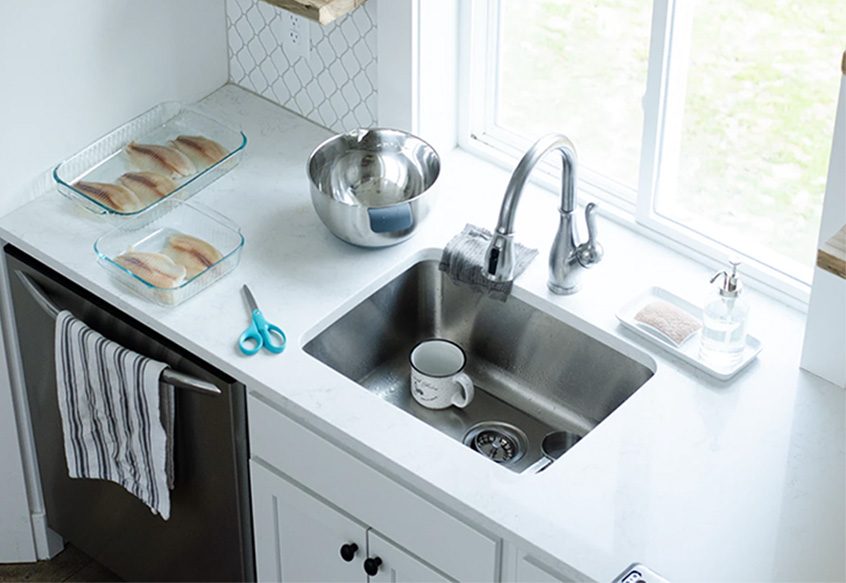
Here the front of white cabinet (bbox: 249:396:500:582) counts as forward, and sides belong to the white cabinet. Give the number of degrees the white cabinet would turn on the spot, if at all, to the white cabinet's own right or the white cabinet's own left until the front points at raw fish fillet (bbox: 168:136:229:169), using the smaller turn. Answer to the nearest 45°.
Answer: approximately 135° to the white cabinet's own right

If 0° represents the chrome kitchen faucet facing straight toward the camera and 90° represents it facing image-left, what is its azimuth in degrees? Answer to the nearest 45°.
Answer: approximately 45°

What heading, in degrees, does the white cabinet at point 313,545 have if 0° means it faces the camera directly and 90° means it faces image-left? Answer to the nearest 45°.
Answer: approximately 45°

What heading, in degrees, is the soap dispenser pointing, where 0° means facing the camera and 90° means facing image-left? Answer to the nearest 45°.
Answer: approximately 45°
